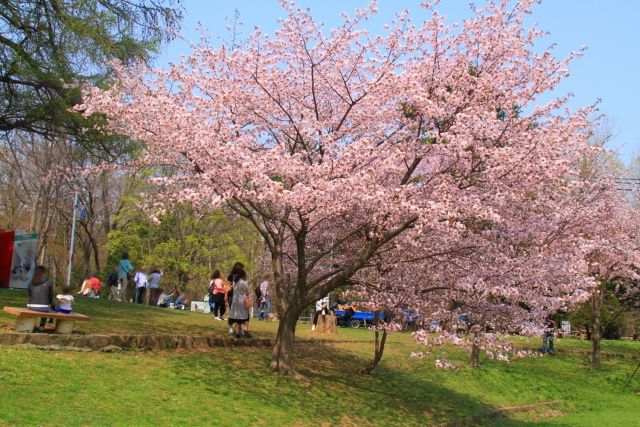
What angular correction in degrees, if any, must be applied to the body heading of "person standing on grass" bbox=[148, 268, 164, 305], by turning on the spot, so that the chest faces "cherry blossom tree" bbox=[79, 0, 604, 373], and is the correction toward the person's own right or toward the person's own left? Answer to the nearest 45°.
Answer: approximately 180°

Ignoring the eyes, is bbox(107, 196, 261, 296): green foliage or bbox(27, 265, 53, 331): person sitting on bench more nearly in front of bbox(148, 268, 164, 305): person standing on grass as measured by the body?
the green foliage

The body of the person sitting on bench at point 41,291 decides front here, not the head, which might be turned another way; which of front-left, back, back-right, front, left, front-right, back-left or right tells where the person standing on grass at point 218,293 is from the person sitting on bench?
front-right

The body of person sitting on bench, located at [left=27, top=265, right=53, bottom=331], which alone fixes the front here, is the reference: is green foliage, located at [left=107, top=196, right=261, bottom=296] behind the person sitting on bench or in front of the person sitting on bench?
in front

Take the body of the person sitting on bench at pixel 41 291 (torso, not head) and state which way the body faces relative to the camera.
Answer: away from the camera

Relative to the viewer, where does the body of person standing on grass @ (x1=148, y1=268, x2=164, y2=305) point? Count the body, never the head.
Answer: away from the camera

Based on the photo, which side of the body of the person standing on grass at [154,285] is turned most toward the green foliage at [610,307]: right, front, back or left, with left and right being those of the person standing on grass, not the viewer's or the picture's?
right

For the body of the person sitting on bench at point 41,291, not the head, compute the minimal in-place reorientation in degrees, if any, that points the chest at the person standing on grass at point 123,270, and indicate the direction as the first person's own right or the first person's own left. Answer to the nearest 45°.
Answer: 0° — they already face them

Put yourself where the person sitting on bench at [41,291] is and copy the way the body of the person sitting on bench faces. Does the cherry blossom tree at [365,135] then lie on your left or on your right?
on your right
